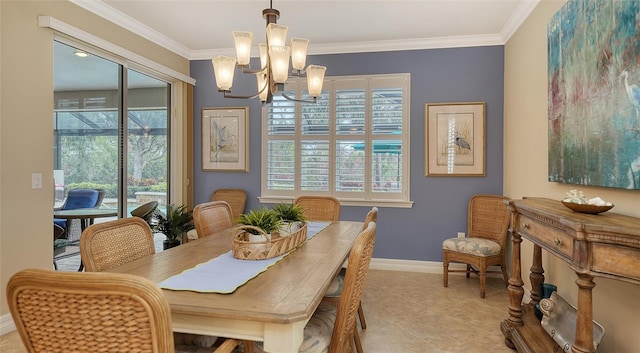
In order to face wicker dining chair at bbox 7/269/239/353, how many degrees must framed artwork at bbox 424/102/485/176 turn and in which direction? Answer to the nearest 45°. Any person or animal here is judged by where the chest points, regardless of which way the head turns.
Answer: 0° — it already faces it

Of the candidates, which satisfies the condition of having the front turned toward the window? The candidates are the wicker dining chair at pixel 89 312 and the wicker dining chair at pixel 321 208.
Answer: the wicker dining chair at pixel 89 312

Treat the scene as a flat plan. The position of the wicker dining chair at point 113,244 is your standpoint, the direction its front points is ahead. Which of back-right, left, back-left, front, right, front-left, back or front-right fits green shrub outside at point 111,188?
back-left

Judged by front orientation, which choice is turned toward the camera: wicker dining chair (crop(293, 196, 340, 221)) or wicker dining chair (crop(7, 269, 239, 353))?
wicker dining chair (crop(293, 196, 340, 221))

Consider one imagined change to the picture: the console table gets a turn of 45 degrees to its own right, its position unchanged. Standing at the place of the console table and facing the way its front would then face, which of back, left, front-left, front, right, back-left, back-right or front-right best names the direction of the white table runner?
front-left

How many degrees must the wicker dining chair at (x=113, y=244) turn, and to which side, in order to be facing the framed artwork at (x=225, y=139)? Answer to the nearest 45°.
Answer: approximately 90° to its left

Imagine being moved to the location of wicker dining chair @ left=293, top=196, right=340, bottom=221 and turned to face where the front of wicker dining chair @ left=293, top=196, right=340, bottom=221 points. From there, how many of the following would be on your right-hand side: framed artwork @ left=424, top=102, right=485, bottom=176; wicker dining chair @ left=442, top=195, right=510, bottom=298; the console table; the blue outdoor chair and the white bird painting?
1

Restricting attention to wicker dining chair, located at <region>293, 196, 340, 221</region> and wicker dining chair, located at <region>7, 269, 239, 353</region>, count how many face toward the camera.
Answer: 1

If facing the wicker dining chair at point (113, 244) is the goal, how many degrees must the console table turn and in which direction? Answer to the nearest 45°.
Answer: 0° — it already faces it

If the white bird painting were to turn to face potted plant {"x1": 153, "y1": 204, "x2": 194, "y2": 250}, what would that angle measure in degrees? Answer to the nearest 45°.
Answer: approximately 45° to its right

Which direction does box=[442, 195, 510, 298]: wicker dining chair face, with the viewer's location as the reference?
facing the viewer and to the left of the viewer

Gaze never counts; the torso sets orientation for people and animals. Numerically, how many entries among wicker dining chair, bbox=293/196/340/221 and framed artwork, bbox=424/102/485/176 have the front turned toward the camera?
2

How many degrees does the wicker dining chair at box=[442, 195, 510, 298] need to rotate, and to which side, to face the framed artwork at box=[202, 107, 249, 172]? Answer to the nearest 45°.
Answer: approximately 45° to its right

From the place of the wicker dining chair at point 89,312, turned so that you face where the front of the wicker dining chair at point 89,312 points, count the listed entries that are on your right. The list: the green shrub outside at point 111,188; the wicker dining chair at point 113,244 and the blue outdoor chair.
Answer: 0

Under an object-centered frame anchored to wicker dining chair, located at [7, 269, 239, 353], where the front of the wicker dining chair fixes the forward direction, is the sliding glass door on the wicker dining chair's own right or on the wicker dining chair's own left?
on the wicker dining chair's own left

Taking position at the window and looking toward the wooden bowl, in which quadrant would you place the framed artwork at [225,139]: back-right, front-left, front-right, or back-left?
back-right

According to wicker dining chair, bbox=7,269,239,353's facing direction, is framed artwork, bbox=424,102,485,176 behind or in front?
in front

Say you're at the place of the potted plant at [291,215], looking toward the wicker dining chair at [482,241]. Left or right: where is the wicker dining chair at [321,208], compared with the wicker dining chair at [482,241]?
left

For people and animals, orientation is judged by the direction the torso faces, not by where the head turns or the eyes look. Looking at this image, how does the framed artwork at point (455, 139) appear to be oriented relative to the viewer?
toward the camera

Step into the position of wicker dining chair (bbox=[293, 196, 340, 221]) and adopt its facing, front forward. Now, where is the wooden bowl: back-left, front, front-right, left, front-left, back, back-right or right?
front-left

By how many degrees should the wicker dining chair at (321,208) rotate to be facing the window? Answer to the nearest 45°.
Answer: approximately 180°

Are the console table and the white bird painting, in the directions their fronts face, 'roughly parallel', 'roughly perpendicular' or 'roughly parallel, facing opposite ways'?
roughly parallel

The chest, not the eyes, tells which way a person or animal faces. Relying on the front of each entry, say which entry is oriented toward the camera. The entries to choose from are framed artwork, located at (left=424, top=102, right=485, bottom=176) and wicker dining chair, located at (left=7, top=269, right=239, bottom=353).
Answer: the framed artwork

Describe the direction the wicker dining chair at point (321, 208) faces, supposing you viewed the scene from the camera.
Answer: facing the viewer
